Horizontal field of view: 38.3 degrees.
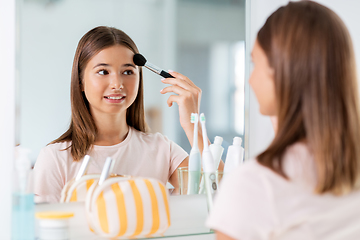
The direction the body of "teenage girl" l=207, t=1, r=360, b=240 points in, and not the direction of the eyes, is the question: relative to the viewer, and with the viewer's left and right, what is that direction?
facing away from the viewer and to the left of the viewer

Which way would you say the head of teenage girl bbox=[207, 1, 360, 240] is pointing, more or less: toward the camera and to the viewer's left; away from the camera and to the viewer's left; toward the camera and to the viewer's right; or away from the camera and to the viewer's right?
away from the camera and to the viewer's left

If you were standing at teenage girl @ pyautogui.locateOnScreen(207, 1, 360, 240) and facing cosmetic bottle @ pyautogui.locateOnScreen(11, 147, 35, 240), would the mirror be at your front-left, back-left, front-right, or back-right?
front-right
